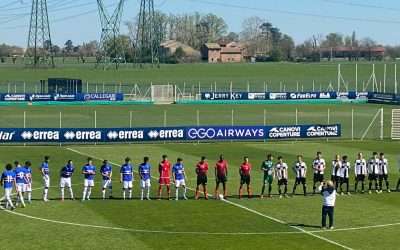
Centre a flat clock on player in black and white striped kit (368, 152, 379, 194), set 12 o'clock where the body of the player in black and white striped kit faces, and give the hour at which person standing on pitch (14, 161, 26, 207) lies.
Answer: The person standing on pitch is roughly at 2 o'clock from the player in black and white striped kit.

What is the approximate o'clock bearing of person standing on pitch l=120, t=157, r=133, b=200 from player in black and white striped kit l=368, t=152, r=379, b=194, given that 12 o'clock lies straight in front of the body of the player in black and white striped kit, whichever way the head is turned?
The person standing on pitch is roughly at 2 o'clock from the player in black and white striped kit.

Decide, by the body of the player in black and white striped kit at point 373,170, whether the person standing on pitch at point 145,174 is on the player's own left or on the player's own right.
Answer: on the player's own right

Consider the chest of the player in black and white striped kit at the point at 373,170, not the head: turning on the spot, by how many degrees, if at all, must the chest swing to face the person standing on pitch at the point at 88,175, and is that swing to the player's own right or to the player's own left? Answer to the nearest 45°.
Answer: approximately 45° to the player's own right

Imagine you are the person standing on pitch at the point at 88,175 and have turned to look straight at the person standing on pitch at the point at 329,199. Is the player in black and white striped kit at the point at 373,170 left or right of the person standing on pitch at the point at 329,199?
left

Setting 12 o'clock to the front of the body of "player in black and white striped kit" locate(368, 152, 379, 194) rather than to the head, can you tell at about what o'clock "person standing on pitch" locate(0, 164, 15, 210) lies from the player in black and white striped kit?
The person standing on pitch is roughly at 2 o'clock from the player in black and white striped kit.

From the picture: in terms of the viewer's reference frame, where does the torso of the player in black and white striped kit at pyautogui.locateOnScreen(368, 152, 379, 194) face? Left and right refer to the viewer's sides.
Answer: facing the viewer

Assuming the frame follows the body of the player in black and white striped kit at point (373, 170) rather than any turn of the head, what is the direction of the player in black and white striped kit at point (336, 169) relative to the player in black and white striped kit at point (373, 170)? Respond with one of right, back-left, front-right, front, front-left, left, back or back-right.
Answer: front-right

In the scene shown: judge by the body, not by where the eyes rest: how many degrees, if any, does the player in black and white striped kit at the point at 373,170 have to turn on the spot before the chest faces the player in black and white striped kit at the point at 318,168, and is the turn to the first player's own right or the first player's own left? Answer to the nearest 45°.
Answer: approximately 45° to the first player's own right

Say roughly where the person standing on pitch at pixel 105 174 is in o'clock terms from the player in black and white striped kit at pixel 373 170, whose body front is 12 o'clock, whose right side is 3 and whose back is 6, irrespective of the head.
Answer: The person standing on pitch is roughly at 2 o'clock from the player in black and white striped kit.
